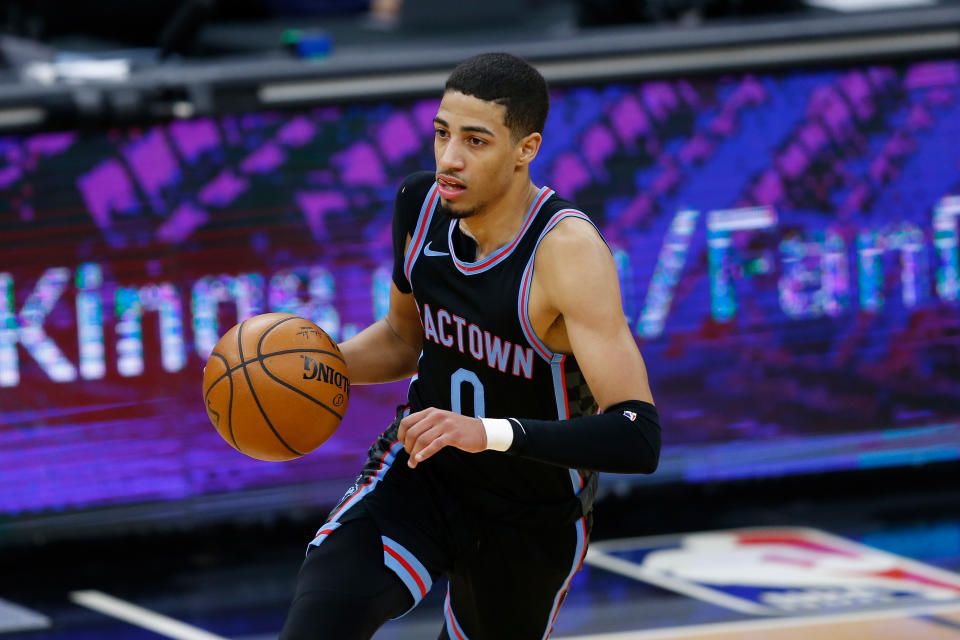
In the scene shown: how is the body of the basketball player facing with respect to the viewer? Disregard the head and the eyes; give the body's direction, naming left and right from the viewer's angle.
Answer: facing the viewer and to the left of the viewer

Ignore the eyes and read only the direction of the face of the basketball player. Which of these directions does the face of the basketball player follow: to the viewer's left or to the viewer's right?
to the viewer's left
